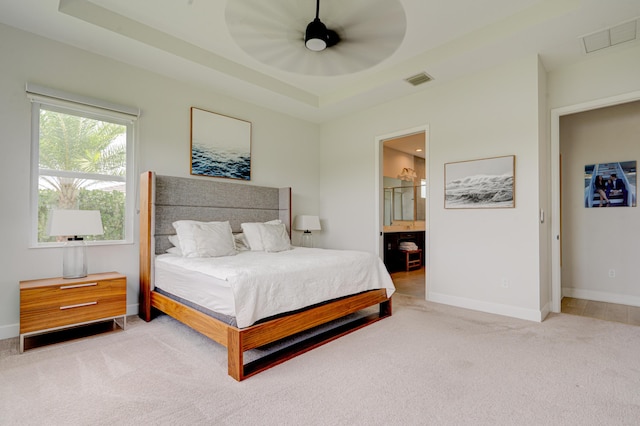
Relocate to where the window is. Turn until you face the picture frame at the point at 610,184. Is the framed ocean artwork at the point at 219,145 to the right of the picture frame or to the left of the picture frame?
left

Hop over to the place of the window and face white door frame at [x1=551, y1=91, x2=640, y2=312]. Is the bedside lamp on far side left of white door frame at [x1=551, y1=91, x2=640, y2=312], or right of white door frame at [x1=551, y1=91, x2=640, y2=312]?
left

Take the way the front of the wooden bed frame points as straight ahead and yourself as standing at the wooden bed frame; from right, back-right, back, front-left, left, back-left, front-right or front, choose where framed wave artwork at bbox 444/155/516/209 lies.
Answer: front-left

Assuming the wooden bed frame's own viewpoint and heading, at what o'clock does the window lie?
The window is roughly at 5 o'clock from the wooden bed frame.

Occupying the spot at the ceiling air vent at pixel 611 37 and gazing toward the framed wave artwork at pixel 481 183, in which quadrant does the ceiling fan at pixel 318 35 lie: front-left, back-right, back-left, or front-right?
front-left

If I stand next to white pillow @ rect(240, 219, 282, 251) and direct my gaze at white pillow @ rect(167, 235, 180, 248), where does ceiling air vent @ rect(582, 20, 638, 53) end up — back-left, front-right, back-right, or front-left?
back-left

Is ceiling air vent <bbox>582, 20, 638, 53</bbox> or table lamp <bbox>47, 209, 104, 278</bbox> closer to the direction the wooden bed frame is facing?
the ceiling air vent

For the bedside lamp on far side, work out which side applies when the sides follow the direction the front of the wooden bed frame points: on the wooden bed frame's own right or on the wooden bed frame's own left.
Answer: on the wooden bed frame's own left

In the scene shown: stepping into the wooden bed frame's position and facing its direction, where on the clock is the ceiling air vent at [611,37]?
The ceiling air vent is roughly at 11 o'clock from the wooden bed frame.

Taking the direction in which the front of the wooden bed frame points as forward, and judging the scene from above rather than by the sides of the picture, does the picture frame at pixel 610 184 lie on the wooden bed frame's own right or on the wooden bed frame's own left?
on the wooden bed frame's own left

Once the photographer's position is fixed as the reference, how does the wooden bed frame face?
facing the viewer and to the right of the viewer
